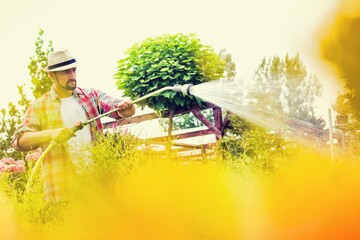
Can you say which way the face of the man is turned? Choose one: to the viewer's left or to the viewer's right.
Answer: to the viewer's right

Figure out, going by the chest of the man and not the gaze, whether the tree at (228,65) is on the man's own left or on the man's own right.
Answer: on the man's own left

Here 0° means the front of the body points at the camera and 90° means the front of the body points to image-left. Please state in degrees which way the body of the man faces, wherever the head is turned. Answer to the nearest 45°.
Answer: approximately 315°

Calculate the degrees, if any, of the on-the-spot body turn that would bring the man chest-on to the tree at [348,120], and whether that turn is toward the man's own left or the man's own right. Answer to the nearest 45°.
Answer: approximately 45° to the man's own left

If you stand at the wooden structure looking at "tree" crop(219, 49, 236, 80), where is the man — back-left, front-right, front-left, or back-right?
back-left
